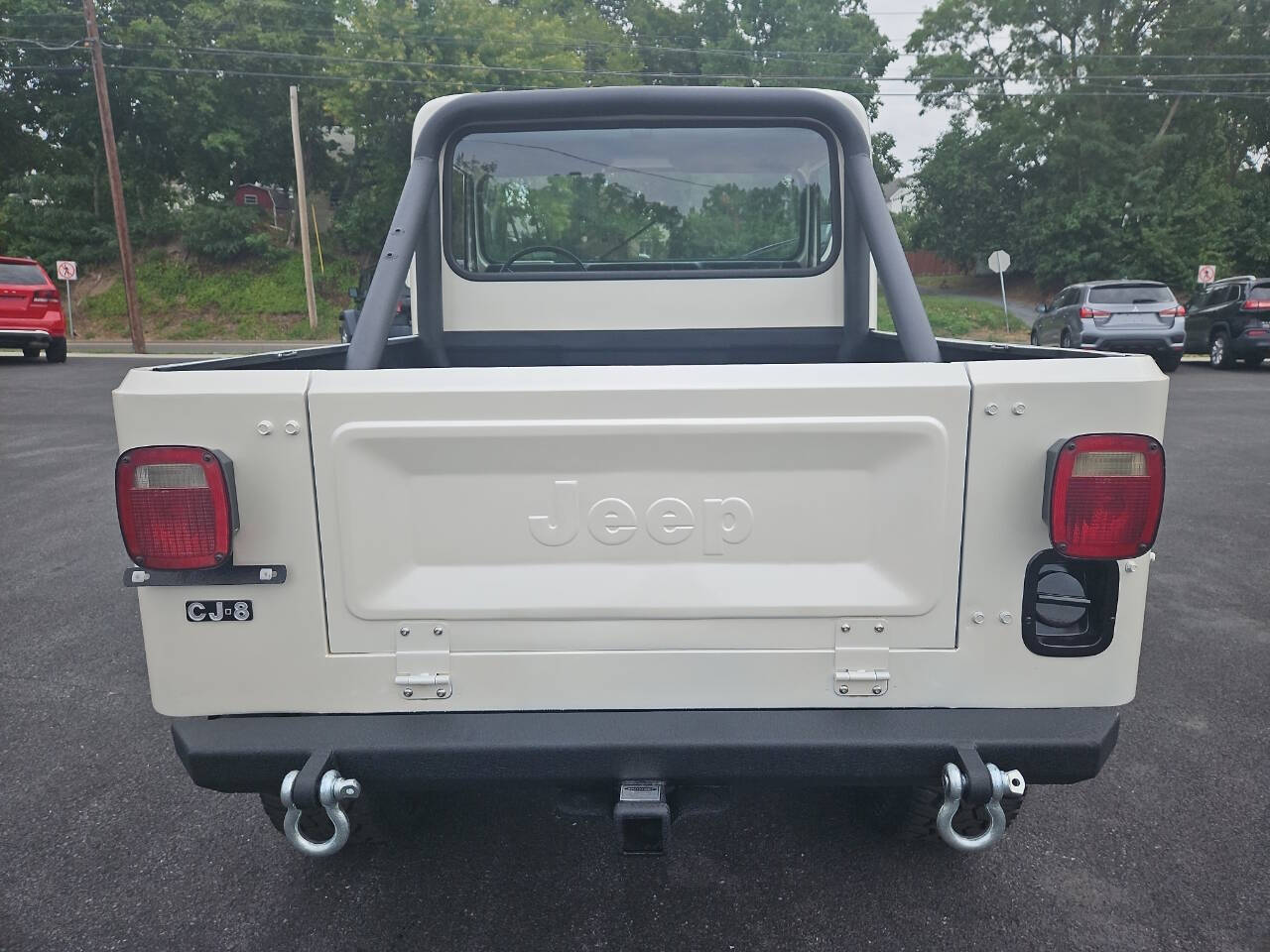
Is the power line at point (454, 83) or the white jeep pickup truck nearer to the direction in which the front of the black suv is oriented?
the power line

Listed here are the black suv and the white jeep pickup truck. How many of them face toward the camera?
0

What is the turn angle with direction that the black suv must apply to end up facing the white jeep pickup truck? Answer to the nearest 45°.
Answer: approximately 135° to its left

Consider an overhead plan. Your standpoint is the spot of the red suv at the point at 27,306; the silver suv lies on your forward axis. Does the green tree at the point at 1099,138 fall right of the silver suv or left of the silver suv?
left

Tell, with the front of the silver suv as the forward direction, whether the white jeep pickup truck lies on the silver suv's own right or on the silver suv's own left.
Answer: on the silver suv's own left

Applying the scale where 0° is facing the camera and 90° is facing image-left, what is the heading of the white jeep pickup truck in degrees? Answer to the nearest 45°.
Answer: approximately 180°

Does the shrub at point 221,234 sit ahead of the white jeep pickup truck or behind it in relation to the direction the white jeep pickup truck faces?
ahead

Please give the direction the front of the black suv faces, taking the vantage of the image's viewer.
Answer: facing away from the viewer and to the left of the viewer

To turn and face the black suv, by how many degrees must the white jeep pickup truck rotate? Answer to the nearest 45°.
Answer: approximately 45° to its right

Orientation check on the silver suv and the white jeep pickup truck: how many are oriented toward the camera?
0

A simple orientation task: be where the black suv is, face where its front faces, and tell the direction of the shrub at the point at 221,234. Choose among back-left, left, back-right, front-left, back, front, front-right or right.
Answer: front-left

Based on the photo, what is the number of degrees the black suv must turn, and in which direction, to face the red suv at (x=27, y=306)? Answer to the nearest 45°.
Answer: approximately 90° to its left

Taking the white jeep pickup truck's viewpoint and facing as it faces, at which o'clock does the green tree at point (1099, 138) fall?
The green tree is roughly at 1 o'clock from the white jeep pickup truck.

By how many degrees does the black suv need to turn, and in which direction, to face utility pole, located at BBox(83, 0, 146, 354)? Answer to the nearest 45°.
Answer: approximately 45° to its left

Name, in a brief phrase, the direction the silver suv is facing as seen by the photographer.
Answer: facing away from the viewer and to the left of the viewer
